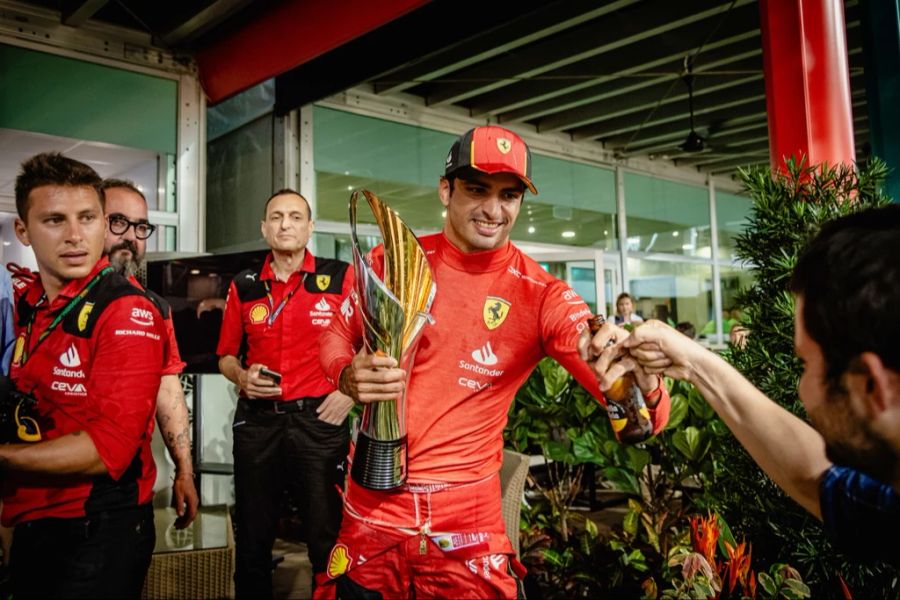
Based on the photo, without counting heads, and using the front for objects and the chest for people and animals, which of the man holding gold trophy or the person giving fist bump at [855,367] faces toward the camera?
the man holding gold trophy

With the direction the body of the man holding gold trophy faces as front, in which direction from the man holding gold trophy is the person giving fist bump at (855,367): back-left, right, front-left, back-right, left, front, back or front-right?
front-left

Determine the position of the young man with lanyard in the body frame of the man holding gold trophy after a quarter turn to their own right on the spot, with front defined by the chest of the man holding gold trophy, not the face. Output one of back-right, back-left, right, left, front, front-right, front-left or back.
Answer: front

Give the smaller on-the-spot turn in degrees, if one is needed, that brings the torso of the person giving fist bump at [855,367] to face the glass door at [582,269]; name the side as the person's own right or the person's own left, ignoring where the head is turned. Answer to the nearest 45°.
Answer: approximately 45° to the person's own right

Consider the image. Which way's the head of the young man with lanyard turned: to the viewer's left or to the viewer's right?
to the viewer's right

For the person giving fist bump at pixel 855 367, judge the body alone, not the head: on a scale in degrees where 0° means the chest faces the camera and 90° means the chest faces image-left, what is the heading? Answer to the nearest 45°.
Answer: approximately 135°

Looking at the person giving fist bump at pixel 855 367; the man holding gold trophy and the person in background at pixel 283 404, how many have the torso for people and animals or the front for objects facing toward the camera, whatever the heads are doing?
2

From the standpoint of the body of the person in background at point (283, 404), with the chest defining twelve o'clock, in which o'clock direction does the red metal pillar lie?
The red metal pillar is roughly at 10 o'clock from the person in background.

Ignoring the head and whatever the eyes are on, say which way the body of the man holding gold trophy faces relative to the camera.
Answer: toward the camera

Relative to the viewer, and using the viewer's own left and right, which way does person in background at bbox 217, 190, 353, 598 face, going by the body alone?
facing the viewer

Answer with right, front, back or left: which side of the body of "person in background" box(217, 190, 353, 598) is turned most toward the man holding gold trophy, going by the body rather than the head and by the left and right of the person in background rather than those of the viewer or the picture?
front

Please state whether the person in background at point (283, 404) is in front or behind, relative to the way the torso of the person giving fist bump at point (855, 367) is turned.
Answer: in front

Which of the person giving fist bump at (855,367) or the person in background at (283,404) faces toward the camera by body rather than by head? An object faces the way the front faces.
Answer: the person in background at (283,404)

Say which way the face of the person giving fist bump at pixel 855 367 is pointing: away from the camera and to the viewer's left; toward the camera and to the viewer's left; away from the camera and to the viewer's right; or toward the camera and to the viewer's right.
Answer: away from the camera and to the viewer's left

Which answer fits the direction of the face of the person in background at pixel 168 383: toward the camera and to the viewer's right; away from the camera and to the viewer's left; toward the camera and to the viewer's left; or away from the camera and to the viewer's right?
toward the camera and to the viewer's right

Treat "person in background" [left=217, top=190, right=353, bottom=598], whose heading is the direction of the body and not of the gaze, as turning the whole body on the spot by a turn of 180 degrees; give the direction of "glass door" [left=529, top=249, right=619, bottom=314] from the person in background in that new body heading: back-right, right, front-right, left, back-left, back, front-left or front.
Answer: front-right
